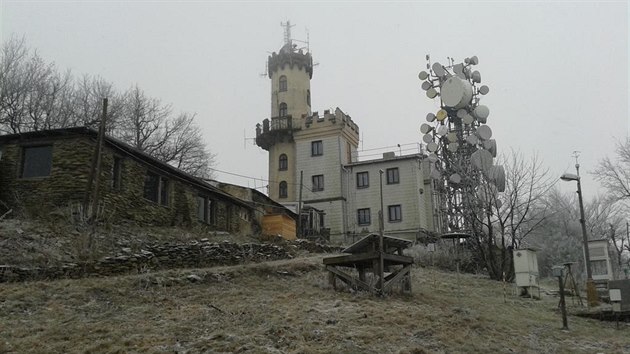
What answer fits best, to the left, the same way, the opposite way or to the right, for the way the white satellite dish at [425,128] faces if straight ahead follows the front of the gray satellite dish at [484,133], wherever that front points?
to the right

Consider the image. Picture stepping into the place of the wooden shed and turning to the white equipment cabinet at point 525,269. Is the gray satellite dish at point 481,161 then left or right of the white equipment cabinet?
left

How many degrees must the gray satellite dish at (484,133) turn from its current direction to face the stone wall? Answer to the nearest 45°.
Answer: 0° — it already faces it

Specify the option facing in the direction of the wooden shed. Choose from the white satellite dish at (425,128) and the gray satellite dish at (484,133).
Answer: the white satellite dish at (425,128)

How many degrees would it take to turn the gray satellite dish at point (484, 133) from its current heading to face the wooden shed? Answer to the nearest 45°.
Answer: approximately 90° to its right

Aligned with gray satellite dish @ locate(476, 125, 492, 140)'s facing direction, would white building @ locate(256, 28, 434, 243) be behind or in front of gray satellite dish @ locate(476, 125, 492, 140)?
behind

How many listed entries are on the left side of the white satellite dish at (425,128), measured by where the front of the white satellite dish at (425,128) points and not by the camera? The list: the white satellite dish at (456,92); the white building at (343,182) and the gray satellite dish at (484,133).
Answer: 2

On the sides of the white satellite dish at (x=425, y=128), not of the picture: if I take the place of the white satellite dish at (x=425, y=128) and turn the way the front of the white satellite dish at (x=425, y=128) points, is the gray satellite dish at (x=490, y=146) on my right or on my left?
on my left
